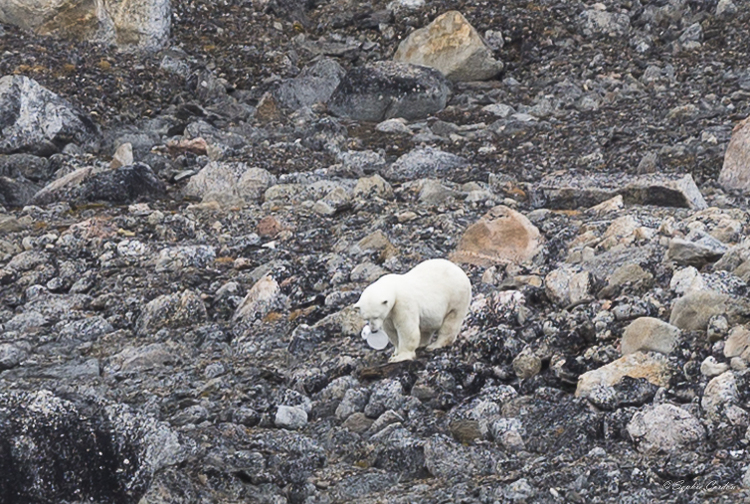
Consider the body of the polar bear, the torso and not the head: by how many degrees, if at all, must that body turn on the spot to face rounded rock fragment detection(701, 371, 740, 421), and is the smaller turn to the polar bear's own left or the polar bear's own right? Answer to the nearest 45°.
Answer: approximately 90° to the polar bear's own left

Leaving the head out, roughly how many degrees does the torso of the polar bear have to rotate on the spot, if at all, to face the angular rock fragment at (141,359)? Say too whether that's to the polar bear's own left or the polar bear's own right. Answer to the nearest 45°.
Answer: approximately 45° to the polar bear's own right

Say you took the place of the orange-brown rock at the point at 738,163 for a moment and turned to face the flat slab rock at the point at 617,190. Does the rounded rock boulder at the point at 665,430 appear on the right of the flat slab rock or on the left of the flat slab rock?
left

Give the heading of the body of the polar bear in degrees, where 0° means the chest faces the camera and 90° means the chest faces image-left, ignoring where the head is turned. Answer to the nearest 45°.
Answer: approximately 45°

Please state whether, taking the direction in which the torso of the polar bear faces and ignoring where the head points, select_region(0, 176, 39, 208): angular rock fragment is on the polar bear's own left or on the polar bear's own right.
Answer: on the polar bear's own right

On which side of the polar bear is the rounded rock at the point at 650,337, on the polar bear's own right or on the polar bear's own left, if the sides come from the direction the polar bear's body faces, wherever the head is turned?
on the polar bear's own left

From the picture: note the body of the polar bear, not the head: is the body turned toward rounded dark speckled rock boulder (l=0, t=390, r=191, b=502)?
yes

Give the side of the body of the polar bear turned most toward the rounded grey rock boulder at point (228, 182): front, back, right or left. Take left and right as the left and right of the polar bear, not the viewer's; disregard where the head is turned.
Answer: right

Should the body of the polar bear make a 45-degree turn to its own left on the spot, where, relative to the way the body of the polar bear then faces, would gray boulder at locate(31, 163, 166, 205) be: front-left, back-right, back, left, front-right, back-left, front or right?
back-right

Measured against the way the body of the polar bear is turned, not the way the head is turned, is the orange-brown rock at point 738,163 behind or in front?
behind

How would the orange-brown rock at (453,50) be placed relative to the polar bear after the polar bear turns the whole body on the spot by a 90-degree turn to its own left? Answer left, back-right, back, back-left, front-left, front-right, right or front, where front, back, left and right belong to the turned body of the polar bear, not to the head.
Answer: back-left

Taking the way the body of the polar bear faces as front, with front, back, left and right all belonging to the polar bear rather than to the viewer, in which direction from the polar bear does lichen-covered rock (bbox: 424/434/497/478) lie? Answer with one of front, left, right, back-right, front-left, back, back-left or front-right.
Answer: front-left

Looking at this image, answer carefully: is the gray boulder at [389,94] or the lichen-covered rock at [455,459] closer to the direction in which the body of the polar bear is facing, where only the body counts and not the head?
the lichen-covered rock

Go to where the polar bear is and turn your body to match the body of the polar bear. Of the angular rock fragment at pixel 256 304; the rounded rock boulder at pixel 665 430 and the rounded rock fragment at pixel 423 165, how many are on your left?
1

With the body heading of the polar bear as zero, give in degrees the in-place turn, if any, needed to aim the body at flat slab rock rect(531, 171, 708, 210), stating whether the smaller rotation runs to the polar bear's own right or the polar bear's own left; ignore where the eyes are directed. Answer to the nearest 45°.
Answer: approximately 180°
